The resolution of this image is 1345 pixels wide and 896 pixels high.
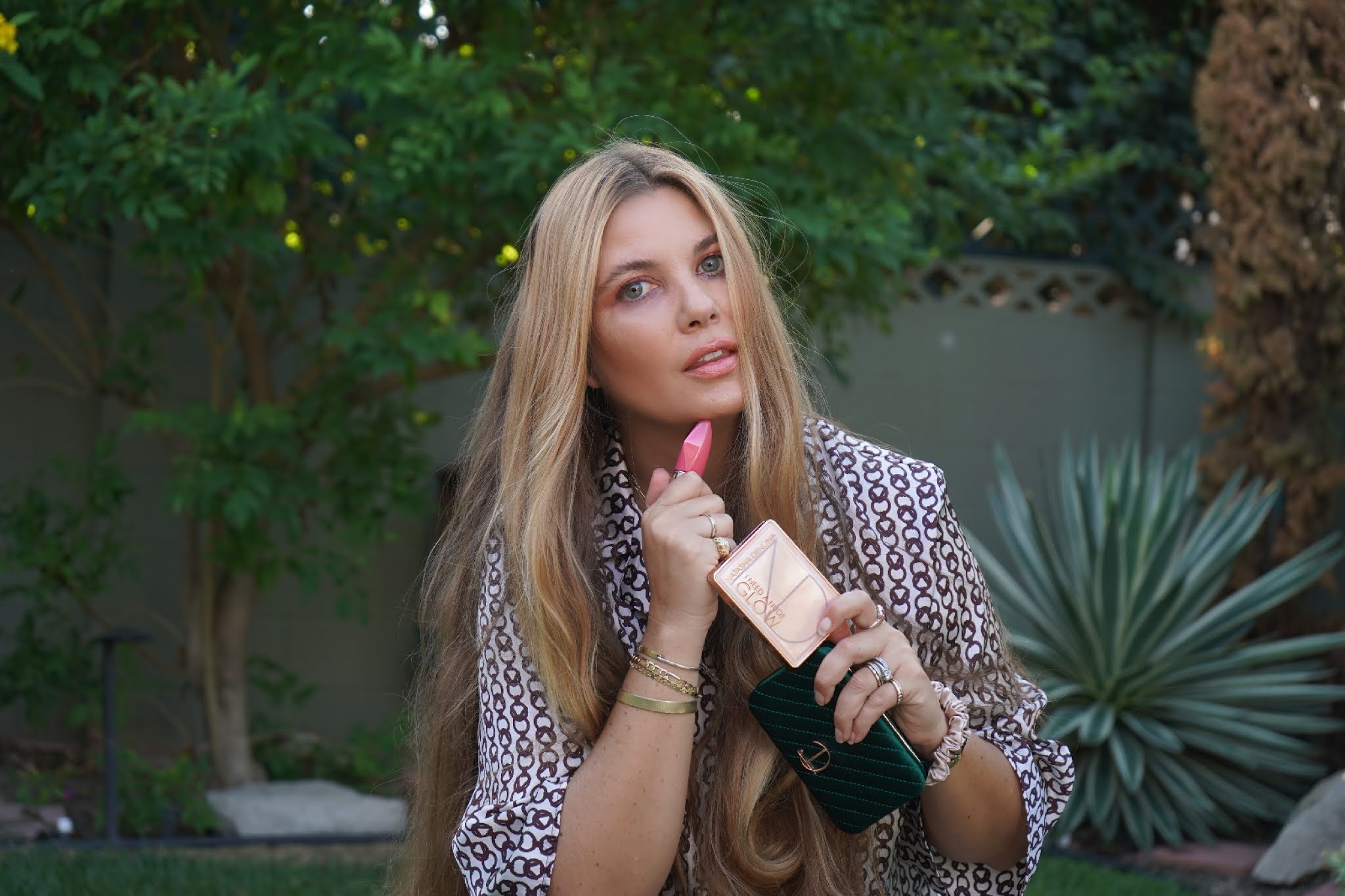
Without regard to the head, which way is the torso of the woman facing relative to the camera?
toward the camera

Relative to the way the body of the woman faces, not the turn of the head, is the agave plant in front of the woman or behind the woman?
behind

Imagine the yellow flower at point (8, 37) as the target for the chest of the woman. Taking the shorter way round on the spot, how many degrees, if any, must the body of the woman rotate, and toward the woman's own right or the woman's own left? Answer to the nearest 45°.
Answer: approximately 135° to the woman's own right

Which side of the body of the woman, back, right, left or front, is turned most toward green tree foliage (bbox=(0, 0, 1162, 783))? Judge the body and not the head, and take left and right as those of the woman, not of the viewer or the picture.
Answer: back
